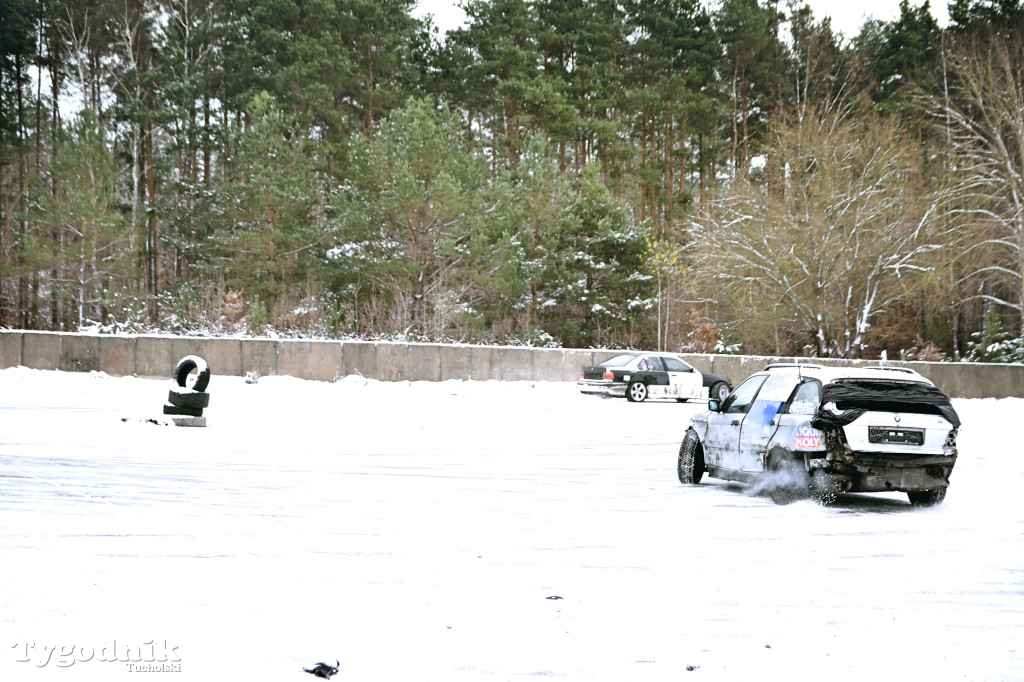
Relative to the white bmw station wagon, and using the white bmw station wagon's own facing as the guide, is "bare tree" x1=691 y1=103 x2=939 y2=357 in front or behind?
in front

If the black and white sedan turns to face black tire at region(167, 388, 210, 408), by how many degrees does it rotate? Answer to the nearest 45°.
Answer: approximately 180°

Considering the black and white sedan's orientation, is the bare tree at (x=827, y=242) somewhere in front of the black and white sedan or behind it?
in front

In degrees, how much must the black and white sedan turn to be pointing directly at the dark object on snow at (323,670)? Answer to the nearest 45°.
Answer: approximately 135° to its right

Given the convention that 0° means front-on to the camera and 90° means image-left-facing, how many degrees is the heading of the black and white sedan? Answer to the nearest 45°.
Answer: approximately 225°

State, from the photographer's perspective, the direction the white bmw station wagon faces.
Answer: facing away from the viewer and to the left of the viewer

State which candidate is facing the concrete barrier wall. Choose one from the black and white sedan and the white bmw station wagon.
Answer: the white bmw station wagon

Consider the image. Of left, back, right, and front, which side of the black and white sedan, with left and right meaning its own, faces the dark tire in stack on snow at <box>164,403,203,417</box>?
back

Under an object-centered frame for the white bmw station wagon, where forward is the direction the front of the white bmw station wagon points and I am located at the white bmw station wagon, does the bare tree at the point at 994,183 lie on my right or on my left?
on my right

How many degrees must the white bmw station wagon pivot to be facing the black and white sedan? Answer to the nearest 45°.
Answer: approximately 45° to its right
